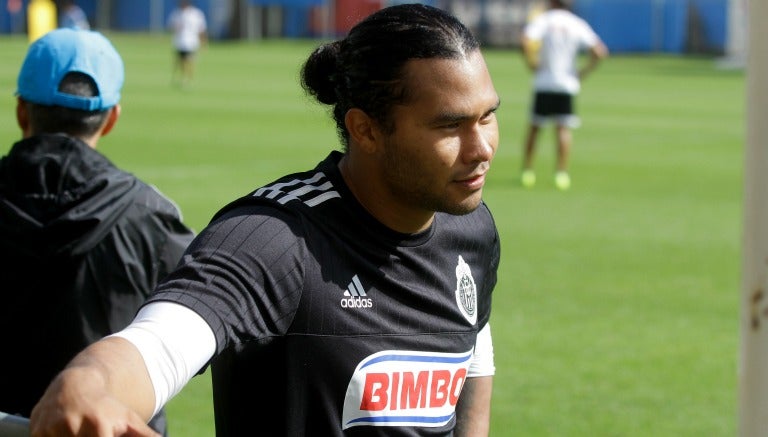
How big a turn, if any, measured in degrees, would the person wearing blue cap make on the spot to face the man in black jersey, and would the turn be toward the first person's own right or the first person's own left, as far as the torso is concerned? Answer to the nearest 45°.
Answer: approximately 135° to the first person's own right

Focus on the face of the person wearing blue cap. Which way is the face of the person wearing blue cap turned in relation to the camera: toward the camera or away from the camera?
away from the camera

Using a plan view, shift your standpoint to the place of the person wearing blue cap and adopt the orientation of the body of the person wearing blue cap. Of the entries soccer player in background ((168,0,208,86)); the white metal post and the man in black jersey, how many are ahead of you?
1

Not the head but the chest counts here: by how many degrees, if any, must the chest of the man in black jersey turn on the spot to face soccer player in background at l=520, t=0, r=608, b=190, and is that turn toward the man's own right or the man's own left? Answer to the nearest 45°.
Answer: approximately 135° to the man's own left

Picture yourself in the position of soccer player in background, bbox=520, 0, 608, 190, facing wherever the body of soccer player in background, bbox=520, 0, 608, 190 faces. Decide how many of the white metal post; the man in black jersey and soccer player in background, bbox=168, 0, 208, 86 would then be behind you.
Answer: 2

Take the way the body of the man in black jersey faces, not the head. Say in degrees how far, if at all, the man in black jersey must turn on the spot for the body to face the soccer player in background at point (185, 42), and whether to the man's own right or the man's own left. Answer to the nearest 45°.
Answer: approximately 135° to the man's own left

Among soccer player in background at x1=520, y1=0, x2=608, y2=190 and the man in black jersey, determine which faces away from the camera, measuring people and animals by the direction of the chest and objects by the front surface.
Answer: the soccer player in background

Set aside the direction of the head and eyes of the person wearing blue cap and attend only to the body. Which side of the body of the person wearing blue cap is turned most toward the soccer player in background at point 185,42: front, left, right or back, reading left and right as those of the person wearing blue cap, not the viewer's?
front

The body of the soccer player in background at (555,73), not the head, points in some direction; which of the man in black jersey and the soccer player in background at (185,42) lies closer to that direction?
the soccer player in background

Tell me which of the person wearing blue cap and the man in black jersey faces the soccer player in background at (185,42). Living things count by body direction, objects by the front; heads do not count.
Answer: the person wearing blue cap

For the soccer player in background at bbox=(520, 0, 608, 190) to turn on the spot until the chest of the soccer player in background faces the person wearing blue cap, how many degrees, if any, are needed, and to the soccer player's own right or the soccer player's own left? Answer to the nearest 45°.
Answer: approximately 180°

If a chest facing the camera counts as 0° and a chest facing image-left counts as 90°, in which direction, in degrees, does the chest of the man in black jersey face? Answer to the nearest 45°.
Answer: approximately 315°

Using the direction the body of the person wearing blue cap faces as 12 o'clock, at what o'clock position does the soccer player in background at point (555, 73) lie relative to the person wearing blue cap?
The soccer player in background is roughly at 1 o'clock from the person wearing blue cap.

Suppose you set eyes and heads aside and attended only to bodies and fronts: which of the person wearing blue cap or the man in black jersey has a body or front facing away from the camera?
the person wearing blue cap

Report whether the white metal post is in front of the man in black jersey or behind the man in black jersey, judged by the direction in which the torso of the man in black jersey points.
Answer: in front

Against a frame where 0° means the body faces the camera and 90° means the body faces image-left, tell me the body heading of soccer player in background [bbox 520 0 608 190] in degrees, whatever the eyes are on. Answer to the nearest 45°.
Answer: approximately 180°

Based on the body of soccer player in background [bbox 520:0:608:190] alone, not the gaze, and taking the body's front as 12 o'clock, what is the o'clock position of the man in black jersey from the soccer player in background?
The man in black jersey is roughly at 6 o'clock from the soccer player in background.

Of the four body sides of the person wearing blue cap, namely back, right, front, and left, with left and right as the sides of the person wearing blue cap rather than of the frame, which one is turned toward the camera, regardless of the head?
back
